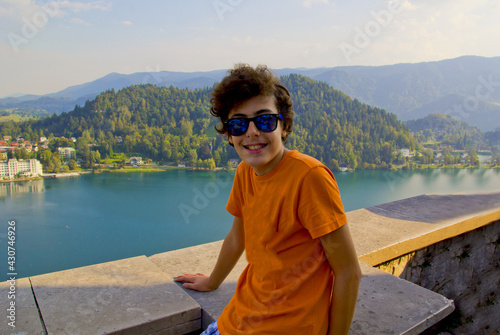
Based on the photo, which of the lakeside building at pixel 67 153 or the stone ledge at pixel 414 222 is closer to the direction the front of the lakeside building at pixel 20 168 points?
the stone ledge

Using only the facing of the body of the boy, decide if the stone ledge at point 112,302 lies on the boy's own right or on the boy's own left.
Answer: on the boy's own right

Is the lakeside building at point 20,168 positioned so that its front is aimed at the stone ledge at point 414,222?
yes

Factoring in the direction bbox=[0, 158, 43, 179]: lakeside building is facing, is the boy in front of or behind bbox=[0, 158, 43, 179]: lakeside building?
in front

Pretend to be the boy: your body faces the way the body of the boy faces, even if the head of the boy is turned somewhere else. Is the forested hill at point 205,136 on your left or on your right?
on your right

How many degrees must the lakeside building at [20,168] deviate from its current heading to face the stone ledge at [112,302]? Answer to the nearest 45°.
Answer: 0° — it already faces it

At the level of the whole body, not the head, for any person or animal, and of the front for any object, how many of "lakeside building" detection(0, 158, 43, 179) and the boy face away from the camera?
0

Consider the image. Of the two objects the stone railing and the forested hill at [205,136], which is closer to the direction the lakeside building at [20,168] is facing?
the stone railing

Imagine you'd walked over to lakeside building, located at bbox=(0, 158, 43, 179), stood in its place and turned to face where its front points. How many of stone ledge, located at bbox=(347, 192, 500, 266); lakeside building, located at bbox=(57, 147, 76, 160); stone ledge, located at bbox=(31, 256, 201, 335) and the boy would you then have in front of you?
3

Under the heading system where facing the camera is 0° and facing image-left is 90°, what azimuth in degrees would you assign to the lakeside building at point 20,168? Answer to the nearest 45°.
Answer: approximately 0°

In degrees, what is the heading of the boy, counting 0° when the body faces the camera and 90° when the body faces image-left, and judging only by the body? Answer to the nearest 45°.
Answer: approximately 45°

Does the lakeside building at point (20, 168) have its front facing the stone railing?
yes
